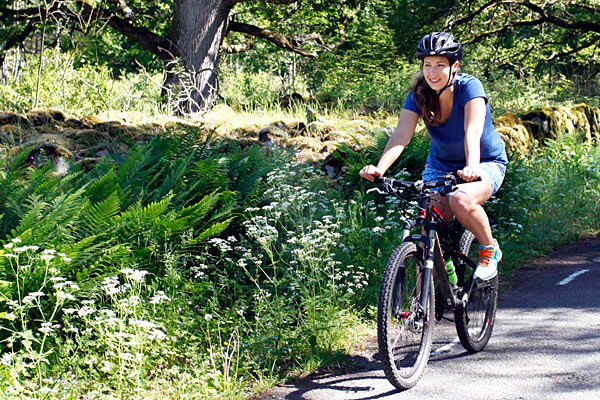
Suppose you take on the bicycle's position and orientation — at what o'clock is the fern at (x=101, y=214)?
The fern is roughly at 2 o'clock from the bicycle.

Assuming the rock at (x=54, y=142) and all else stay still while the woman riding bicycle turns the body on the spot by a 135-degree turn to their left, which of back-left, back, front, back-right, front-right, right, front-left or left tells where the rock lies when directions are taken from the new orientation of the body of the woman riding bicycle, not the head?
back-left

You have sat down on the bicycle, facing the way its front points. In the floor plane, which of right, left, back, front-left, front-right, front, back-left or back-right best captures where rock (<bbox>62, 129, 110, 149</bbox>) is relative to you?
right

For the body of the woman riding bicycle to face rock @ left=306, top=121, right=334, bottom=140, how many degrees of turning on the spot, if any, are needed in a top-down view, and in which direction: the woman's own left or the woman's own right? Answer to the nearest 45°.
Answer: approximately 135° to the woman's own right

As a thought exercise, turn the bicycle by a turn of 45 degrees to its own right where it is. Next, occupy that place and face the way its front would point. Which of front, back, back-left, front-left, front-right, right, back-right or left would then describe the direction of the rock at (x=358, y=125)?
right

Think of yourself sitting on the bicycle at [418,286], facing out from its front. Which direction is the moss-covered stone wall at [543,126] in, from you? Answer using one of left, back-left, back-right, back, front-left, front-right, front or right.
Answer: back-right

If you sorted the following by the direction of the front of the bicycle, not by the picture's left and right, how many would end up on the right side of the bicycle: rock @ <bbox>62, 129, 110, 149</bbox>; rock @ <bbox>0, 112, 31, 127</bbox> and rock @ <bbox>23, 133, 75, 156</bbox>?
3

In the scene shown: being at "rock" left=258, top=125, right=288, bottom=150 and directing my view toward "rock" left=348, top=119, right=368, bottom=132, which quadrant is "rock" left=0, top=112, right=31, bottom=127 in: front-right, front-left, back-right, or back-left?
back-left

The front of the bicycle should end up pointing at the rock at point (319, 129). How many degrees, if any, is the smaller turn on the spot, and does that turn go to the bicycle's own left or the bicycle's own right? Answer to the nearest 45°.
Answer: approximately 135° to the bicycle's own right

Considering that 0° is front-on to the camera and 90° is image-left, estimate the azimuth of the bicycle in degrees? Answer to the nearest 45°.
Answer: approximately 45°

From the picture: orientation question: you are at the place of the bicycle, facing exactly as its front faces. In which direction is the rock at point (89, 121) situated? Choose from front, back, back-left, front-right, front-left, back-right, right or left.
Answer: right

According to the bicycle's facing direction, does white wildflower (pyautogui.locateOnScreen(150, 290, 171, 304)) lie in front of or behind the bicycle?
in front

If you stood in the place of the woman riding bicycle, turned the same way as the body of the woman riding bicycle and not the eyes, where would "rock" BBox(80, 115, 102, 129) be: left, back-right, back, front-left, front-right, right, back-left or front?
right

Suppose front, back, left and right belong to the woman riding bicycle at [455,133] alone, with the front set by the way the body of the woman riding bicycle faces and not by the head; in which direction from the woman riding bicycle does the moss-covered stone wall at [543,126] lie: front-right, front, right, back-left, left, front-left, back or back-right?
back-right

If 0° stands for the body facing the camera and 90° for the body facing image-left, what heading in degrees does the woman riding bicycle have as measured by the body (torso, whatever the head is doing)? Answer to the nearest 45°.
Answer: approximately 45°

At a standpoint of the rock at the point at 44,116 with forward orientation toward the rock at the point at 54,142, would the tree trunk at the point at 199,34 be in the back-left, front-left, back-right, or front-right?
back-left

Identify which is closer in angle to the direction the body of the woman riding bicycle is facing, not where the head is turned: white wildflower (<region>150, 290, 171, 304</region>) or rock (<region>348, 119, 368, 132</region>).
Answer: the white wildflower
